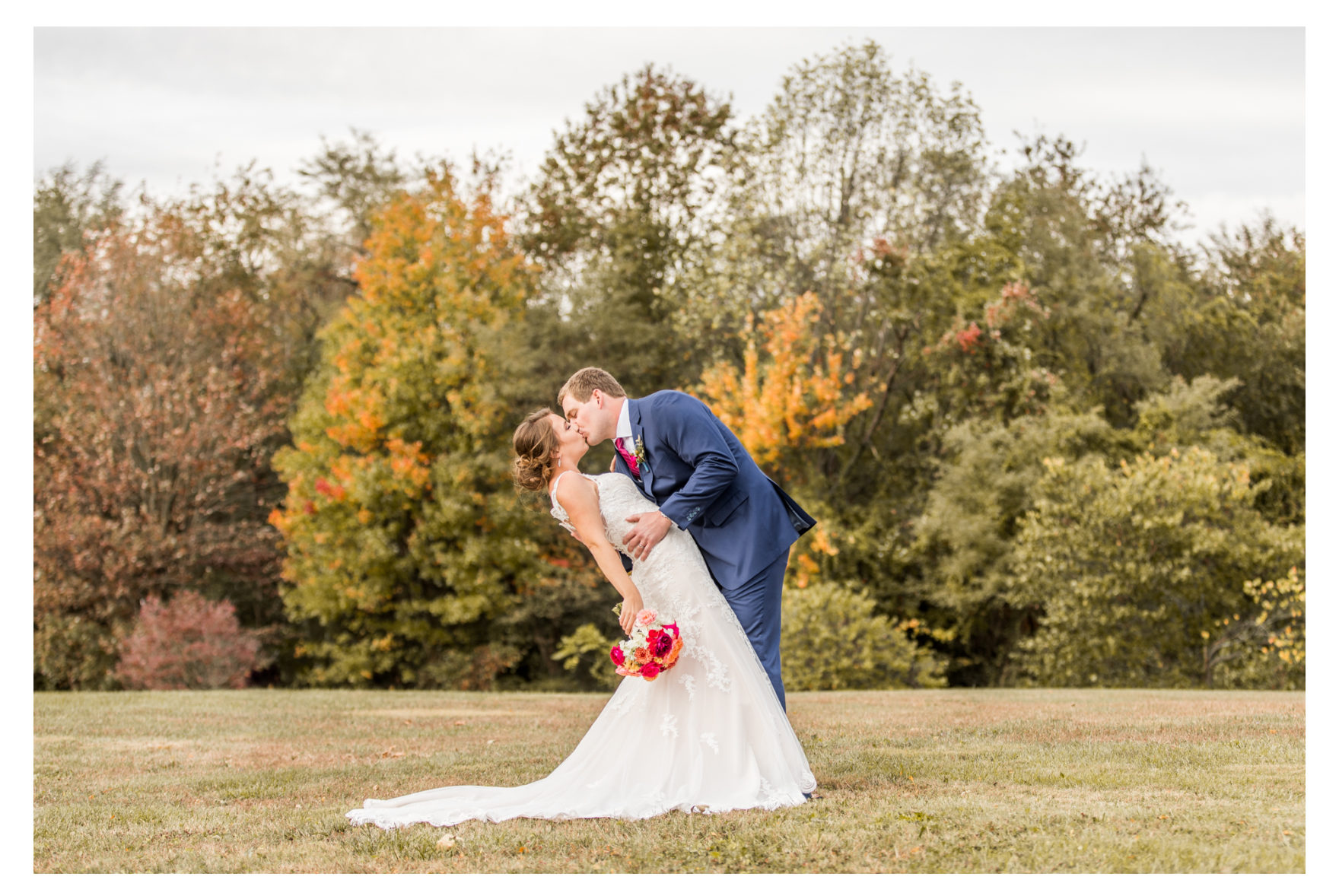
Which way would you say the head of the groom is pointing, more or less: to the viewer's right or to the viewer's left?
to the viewer's left

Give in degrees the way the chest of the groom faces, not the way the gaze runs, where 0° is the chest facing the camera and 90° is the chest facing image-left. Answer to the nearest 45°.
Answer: approximately 90°

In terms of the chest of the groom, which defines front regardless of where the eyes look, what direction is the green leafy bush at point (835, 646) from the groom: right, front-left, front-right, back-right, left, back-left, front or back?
right

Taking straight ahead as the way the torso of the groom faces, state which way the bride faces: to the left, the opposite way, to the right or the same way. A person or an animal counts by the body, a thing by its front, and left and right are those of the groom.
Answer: the opposite way

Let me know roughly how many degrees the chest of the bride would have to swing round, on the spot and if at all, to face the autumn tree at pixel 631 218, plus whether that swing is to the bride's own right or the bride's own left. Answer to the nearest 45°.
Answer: approximately 90° to the bride's own left

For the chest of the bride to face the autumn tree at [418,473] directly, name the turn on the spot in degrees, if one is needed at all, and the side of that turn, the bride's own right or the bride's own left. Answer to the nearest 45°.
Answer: approximately 90° to the bride's own left

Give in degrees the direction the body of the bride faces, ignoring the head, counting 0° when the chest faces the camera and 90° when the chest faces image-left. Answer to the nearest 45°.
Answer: approximately 270°

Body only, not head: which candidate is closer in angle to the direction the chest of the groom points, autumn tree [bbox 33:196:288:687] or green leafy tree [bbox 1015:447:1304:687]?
the autumn tree
